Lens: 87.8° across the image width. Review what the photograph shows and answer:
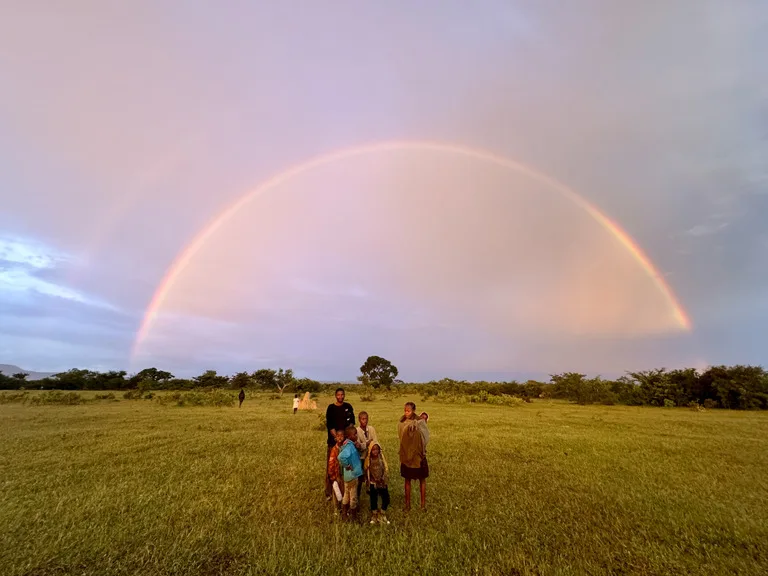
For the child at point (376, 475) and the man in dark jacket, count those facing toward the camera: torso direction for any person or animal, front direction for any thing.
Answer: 2

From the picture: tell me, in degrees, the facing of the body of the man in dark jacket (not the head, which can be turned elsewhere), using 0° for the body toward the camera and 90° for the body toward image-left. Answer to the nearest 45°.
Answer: approximately 0°

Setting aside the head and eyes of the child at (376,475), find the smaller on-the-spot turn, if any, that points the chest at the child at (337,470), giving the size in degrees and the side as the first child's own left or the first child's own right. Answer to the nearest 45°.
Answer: approximately 90° to the first child's own right

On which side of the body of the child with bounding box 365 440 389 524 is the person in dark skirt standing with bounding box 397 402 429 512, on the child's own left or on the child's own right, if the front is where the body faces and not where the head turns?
on the child's own left

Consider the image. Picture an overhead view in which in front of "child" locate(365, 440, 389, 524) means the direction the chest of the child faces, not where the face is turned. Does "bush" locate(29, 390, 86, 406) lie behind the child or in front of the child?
behind

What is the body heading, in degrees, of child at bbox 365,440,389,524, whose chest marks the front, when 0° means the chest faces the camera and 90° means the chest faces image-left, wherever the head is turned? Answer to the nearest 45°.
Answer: approximately 0°
